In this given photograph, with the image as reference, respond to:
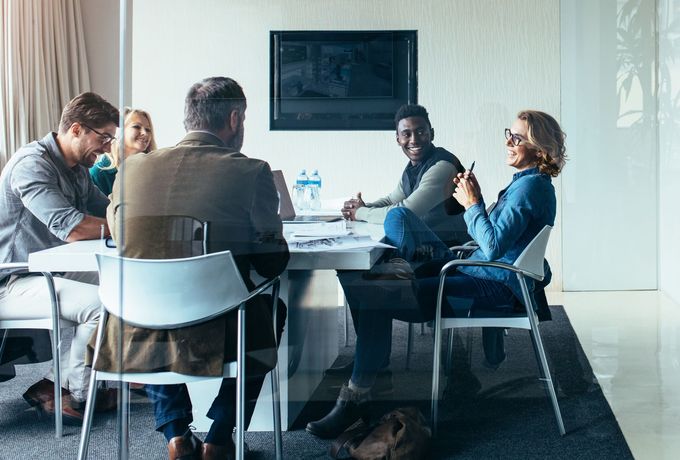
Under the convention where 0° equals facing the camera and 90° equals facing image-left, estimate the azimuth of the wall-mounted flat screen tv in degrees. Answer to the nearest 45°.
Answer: approximately 0°

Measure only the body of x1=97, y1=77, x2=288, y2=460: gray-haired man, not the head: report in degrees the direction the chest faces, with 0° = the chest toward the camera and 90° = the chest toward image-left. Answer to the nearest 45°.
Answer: approximately 180°

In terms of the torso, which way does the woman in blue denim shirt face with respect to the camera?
to the viewer's left

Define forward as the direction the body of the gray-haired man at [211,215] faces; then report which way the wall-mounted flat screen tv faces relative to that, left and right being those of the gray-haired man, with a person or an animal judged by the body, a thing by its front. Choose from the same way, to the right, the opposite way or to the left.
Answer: the opposite way

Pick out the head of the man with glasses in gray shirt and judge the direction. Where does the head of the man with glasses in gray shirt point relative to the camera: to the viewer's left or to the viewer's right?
to the viewer's right
